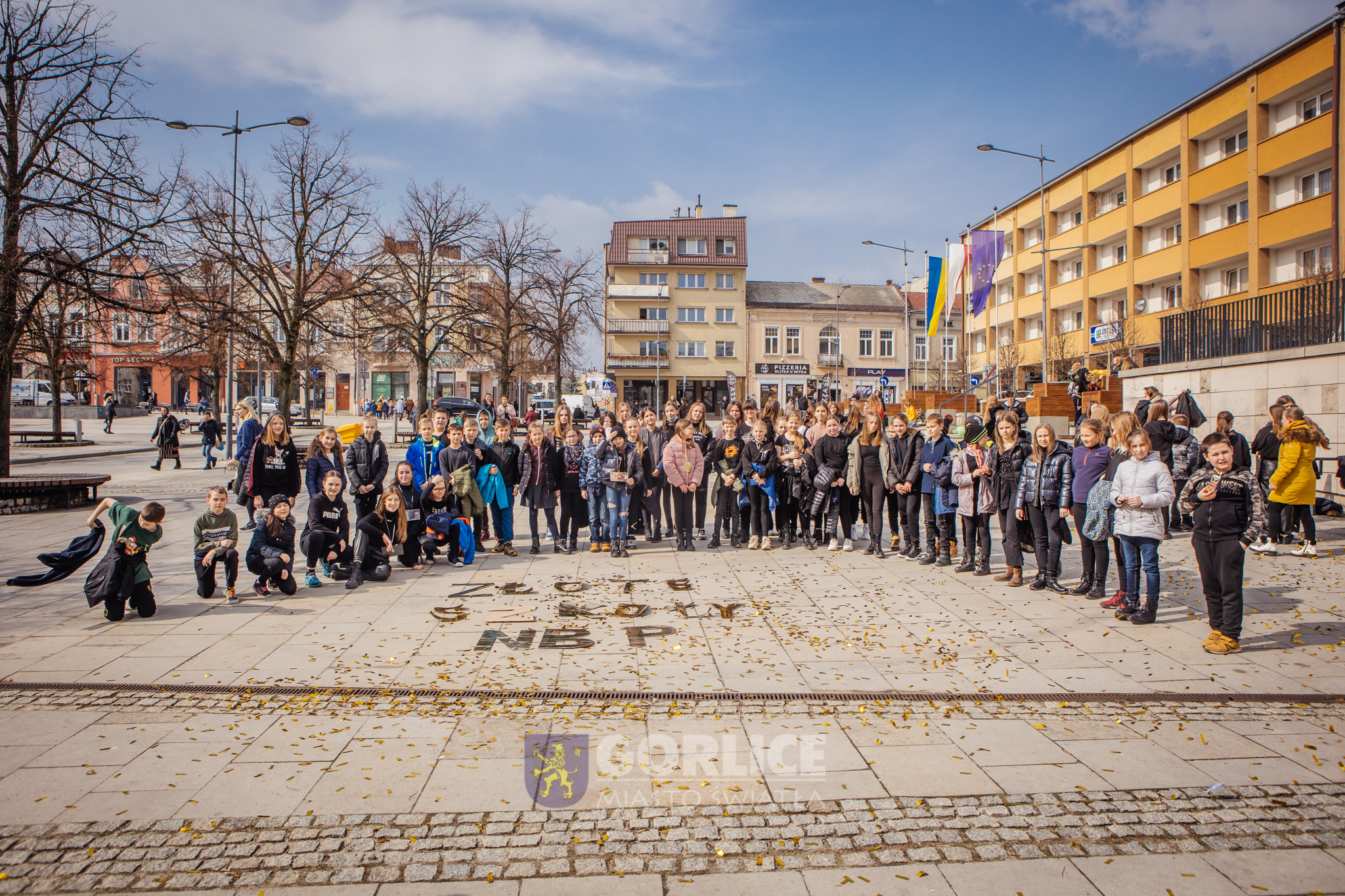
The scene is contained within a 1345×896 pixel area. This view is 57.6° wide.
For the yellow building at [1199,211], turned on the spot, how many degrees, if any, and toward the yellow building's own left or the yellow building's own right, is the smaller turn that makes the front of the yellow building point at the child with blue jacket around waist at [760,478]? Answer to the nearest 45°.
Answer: approximately 45° to the yellow building's own left

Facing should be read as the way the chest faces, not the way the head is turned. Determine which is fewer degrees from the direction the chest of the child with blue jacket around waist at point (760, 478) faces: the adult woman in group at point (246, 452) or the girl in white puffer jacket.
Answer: the girl in white puffer jacket

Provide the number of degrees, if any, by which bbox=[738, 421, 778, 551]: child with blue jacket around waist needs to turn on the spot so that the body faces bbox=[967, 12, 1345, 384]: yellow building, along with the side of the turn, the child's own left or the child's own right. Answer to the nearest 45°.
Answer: approximately 135° to the child's own left

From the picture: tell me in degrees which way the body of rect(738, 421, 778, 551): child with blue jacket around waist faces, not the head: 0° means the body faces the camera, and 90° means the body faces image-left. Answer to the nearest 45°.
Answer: approximately 0°

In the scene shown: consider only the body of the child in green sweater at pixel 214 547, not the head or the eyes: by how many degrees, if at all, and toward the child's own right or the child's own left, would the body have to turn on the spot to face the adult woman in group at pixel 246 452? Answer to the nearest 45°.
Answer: approximately 180°

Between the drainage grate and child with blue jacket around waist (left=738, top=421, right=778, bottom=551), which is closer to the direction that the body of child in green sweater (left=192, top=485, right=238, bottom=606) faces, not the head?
the drainage grate

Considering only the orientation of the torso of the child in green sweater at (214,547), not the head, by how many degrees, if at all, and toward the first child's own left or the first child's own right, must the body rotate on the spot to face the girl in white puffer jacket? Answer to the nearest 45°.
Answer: approximately 45° to the first child's own left

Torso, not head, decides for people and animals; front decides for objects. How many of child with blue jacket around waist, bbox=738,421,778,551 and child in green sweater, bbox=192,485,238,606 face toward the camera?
2
